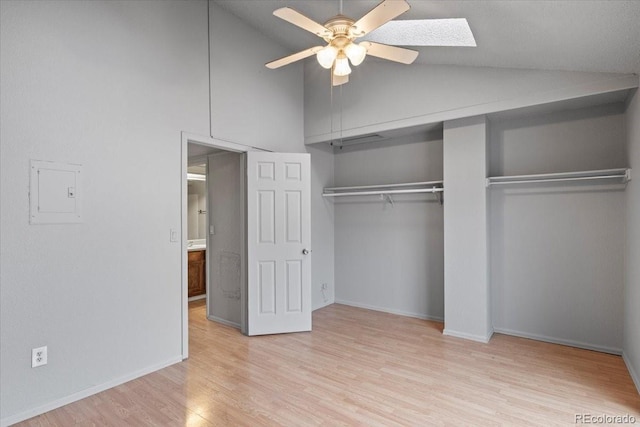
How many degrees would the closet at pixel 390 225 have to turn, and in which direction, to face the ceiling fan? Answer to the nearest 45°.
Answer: approximately 45° to its left

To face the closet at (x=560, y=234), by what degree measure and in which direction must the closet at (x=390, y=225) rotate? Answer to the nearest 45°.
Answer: approximately 90° to its left

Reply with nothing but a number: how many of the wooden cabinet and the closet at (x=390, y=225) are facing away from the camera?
0

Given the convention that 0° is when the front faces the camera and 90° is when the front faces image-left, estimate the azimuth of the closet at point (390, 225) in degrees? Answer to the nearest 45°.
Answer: approximately 45°
